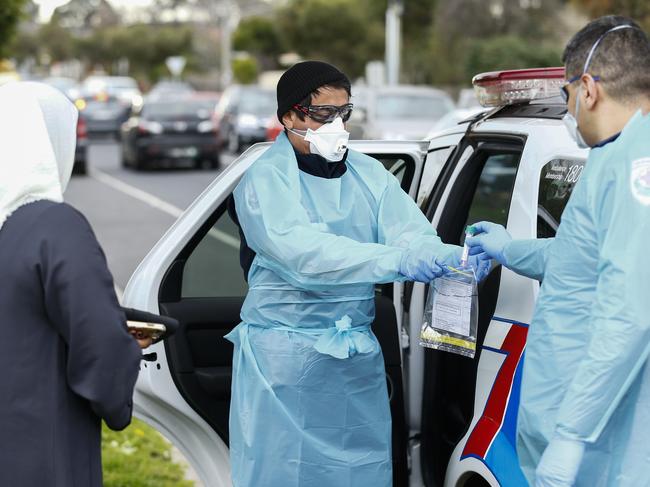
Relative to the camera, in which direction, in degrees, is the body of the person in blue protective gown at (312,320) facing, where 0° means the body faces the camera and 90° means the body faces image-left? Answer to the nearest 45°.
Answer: approximately 315°

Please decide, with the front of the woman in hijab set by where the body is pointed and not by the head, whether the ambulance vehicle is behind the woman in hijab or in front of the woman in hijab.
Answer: in front

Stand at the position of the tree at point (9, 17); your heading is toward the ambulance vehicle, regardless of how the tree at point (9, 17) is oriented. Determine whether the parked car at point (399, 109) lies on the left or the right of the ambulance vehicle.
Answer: left

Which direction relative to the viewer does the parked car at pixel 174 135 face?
away from the camera

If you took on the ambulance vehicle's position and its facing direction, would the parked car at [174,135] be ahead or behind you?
ahead

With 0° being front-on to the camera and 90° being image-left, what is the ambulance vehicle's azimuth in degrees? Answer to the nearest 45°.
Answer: approximately 135°

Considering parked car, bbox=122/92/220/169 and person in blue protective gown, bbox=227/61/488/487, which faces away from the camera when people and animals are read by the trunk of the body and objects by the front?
the parked car

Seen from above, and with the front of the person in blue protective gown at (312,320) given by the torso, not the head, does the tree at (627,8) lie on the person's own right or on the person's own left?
on the person's own left

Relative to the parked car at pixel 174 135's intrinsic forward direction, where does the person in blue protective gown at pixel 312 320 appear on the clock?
The person in blue protective gown is roughly at 6 o'clock from the parked car.

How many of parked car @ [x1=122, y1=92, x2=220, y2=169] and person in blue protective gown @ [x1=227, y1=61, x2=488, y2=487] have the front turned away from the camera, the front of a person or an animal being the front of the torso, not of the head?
1

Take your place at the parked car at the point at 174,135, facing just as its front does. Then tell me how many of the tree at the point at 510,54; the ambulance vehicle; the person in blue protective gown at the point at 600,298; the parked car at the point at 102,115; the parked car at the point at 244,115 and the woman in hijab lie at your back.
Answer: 3
